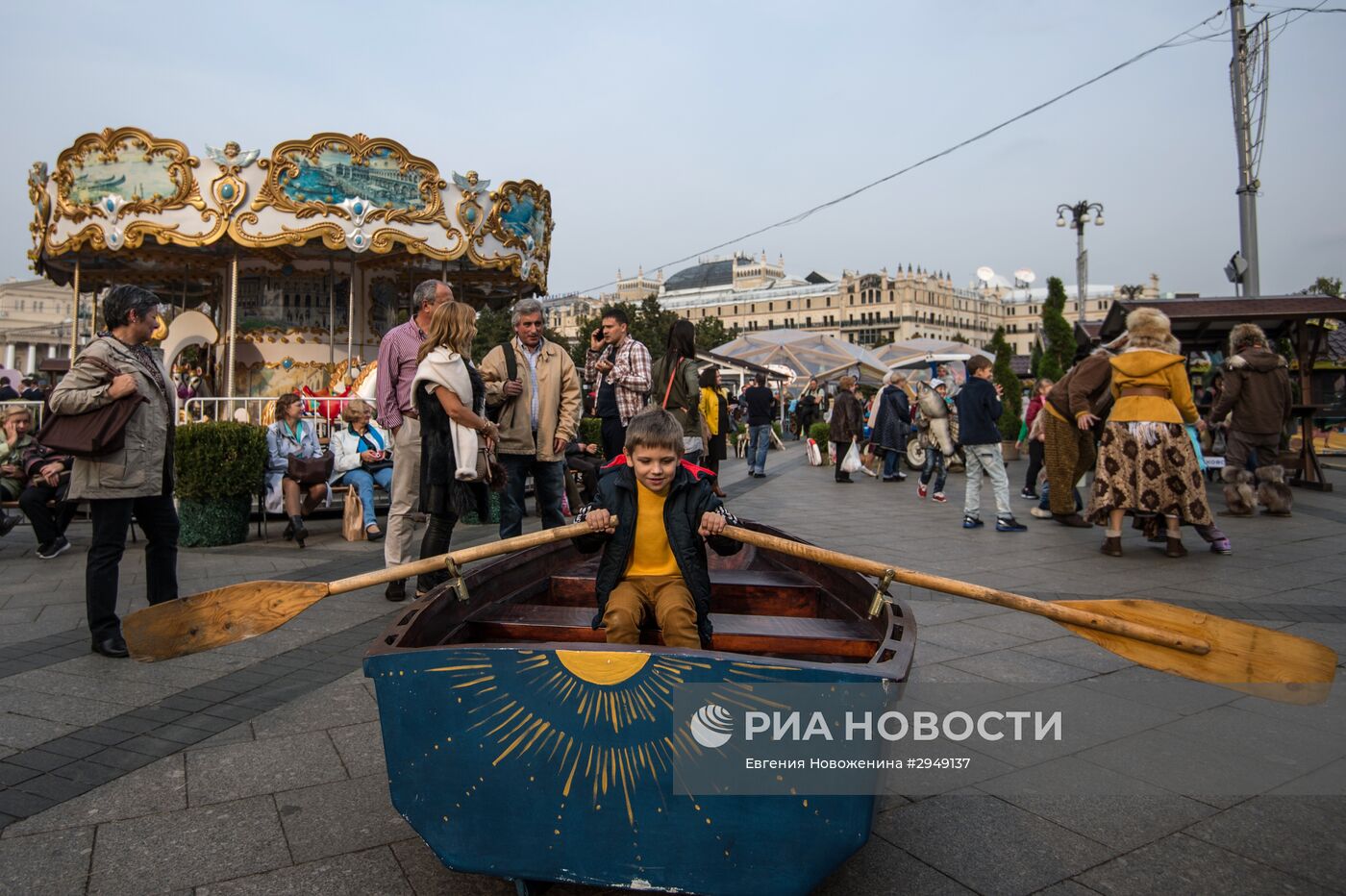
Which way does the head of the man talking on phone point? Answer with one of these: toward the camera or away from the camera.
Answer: toward the camera

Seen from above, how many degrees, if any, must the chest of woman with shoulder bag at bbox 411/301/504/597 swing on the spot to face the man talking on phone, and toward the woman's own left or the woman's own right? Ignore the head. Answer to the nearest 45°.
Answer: approximately 45° to the woman's own left

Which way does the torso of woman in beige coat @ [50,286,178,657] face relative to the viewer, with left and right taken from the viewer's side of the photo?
facing the viewer and to the right of the viewer

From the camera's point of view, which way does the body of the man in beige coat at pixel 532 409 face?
toward the camera

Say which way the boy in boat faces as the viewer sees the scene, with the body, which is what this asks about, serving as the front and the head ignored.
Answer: toward the camera

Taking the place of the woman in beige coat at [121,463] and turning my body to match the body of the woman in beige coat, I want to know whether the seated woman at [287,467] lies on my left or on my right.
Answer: on my left

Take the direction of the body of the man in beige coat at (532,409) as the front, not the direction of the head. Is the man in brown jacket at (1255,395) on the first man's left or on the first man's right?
on the first man's left

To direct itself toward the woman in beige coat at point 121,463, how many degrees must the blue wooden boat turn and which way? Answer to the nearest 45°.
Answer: approximately 45° to its left

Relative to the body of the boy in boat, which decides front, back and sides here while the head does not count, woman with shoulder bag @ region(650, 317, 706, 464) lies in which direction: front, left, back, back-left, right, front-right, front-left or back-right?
back

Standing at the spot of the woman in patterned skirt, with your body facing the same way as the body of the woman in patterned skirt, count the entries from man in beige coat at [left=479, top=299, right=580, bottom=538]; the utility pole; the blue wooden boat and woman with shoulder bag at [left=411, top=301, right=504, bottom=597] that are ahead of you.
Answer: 1

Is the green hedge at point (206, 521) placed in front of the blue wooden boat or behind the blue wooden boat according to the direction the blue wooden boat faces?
in front

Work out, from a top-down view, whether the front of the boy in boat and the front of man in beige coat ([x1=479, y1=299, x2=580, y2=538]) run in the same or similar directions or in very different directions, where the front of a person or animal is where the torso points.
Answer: same or similar directions

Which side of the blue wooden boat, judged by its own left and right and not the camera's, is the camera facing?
back

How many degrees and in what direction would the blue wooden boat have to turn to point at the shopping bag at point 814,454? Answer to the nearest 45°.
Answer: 0° — it already faces it

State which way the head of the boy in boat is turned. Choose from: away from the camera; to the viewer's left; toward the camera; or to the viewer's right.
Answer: toward the camera

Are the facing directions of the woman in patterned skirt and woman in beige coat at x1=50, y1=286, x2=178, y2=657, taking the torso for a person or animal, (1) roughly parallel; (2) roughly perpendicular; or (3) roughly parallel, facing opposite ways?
roughly perpendicular

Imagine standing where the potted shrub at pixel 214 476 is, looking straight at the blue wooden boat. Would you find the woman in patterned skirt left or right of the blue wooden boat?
left

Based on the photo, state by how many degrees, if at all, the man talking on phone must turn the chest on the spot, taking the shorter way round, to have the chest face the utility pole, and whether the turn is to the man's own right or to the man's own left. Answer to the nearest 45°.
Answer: approximately 180°

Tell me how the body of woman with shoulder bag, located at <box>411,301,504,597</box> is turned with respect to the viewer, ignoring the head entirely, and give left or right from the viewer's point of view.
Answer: facing to the right of the viewer

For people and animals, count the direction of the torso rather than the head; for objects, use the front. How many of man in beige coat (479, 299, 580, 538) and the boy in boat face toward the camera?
2

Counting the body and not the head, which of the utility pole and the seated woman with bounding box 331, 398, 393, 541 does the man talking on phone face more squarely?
the seated woman
